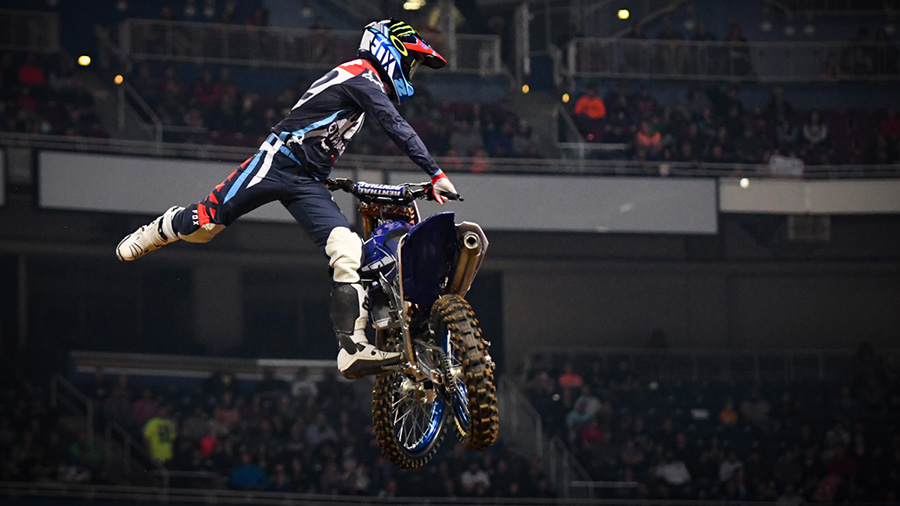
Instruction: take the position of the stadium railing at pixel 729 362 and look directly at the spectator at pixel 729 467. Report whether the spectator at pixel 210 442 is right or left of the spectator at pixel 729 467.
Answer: right

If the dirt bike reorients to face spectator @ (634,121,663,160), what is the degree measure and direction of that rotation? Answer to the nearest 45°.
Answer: approximately 45° to its right

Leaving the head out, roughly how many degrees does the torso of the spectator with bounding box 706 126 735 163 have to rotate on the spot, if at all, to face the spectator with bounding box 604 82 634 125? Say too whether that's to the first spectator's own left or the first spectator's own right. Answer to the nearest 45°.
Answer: approximately 90° to the first spectator's own right

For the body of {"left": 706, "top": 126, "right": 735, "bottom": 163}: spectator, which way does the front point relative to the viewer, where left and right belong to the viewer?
facing the viewer

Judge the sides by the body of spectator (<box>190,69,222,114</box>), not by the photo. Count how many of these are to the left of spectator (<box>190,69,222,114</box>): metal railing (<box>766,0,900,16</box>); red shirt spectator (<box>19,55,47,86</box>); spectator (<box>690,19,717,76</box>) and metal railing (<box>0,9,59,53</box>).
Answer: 2

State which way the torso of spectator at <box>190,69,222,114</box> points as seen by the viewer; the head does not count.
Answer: toward the camera

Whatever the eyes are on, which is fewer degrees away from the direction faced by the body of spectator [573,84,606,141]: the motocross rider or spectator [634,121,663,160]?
the motocross rider

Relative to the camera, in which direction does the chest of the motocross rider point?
to the viewer's right

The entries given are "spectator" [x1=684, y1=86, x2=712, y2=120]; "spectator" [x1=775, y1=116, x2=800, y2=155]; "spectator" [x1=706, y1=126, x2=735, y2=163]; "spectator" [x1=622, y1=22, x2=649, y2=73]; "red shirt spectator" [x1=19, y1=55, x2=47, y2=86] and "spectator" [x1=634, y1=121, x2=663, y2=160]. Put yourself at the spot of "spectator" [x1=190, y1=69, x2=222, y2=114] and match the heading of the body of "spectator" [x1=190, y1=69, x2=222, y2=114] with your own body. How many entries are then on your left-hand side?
5

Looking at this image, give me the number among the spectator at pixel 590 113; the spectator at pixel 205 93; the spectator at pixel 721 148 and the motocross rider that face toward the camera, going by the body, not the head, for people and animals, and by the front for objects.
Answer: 3

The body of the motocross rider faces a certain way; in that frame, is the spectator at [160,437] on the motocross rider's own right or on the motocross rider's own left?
on the motocross rider's own left
